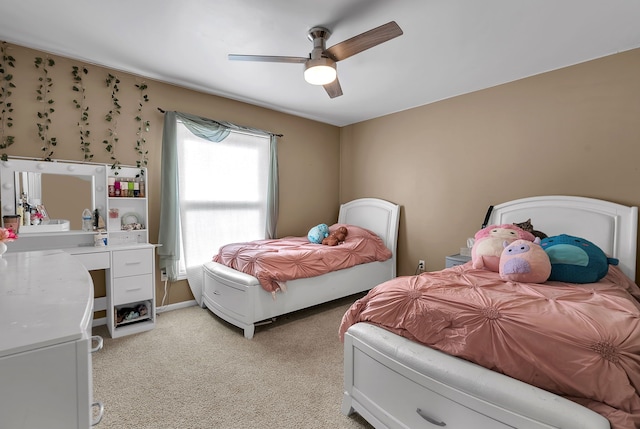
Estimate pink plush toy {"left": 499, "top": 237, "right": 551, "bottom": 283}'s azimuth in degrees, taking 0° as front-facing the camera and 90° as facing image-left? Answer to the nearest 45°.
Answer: approximately 45°

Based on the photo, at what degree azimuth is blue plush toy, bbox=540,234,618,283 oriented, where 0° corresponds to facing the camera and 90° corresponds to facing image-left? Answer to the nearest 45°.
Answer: approximately 45°

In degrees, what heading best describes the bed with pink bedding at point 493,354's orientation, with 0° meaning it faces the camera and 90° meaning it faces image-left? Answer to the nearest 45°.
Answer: approximately 45°

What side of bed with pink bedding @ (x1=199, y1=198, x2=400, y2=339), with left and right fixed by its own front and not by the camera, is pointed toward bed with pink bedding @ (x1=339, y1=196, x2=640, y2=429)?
left

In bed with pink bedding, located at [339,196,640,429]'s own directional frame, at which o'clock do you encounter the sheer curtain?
The sheer curtain is roughly at 2 o'clock from the bed with pink bedding.
